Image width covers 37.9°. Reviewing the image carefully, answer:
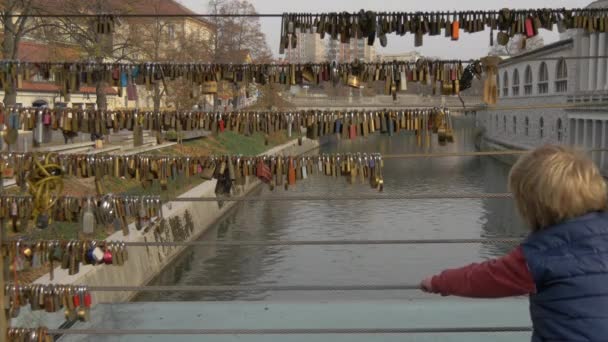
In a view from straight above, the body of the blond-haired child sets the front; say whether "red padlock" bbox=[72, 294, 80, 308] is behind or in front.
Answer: in front

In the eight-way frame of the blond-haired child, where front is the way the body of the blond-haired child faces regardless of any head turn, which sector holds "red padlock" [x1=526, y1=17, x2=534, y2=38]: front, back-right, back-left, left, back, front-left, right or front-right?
front-right

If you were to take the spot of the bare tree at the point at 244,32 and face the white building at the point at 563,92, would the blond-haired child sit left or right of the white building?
right

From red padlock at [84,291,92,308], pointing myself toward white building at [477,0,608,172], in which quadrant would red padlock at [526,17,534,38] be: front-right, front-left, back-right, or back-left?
front-right

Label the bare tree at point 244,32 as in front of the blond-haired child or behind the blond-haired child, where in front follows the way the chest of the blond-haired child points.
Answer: in front

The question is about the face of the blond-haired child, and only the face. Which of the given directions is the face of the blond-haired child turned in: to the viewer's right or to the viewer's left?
to the viewer's left

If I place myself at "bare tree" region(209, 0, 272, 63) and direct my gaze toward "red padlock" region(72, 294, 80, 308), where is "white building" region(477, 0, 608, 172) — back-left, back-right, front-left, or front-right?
front-left

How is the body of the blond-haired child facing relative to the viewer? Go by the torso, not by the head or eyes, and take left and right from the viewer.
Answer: facing away from the viewer and to the left of the viewer

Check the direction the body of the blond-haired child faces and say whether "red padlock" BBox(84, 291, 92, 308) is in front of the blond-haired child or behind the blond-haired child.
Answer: in front
